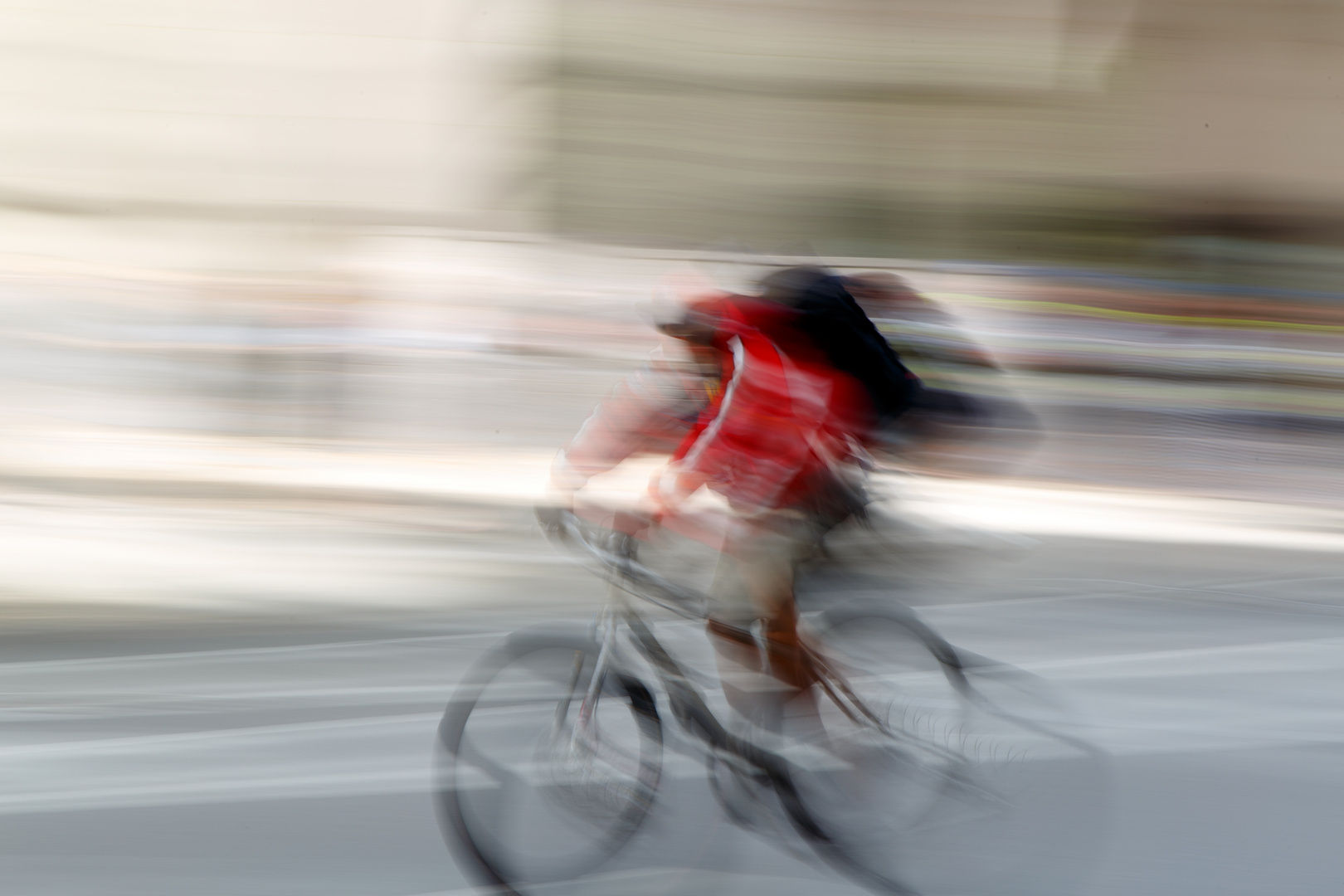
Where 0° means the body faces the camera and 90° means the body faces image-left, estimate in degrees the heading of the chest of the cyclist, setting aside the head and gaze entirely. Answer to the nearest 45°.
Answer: approximately 90°
